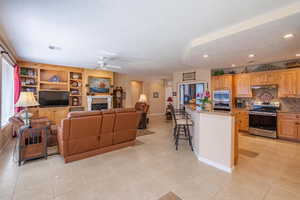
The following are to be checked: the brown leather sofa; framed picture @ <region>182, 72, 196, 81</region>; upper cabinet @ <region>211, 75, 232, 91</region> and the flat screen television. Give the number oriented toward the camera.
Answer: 3

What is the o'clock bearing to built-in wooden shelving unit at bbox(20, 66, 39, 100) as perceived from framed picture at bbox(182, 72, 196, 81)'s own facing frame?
The built-in wooden shelving unit is roughly at 2 o'clock from the framed picture.

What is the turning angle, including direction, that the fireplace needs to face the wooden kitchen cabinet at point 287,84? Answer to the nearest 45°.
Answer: approximately 45° to its left

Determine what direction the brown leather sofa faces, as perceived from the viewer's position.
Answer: facing away from the viewer and to the left of the viewer

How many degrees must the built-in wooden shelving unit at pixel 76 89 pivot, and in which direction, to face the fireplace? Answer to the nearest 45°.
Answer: approximately 90° to its left

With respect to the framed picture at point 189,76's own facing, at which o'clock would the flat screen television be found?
The flat screen television is roughly at 2 o'clock from the framed picture.

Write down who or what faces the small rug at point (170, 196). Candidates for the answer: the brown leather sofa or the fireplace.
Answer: the fireplace

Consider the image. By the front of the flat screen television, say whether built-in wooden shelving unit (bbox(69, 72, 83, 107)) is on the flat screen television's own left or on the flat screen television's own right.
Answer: on the flat screen television's own left
